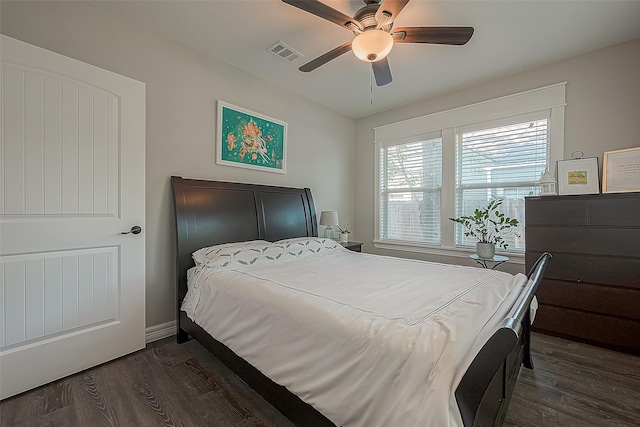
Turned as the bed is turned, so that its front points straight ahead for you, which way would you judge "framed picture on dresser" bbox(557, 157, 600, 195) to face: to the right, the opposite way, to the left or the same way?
to the right

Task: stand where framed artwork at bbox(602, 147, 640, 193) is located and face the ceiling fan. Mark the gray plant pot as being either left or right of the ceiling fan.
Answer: right

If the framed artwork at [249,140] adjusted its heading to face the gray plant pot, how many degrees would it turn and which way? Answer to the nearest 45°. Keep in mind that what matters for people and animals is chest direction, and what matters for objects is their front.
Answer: approximately 45° to its left

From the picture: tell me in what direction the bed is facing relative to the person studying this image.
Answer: facing the viewer and to the right of the viewer

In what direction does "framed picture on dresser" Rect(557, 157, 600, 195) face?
toward the camera

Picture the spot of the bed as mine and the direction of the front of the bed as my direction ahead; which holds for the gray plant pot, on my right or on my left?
on my left

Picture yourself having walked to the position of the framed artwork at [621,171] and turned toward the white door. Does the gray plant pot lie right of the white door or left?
right

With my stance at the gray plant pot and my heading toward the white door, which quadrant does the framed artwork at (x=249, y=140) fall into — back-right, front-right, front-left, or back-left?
front-right

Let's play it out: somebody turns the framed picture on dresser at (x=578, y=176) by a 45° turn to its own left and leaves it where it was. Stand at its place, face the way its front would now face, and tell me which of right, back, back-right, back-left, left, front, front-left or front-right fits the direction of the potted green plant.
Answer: back-right

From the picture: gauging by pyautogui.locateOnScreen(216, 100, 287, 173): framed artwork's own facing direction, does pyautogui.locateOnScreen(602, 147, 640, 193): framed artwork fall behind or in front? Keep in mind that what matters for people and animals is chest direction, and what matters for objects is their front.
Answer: in front

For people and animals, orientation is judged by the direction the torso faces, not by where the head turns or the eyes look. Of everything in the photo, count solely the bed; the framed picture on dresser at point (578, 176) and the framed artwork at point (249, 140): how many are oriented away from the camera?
0
